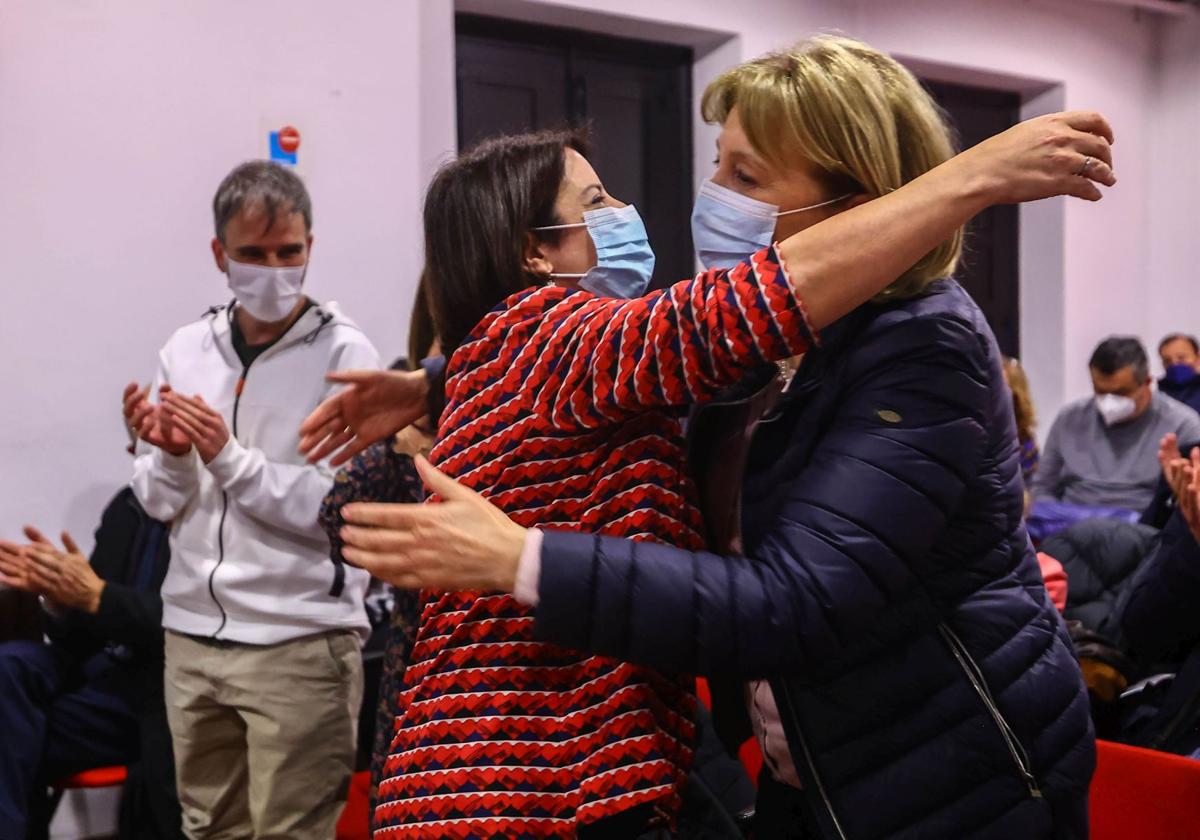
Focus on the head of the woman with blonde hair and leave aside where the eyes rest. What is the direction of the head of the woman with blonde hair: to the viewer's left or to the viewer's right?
to the viewer's left

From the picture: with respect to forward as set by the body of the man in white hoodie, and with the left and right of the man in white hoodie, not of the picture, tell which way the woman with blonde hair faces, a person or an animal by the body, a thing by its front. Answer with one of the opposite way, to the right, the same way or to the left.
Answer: to the right

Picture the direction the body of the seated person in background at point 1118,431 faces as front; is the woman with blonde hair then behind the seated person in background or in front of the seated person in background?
in front

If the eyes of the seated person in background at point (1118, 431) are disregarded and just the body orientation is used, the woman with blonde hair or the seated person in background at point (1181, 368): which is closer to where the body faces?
the woman with blonde hair

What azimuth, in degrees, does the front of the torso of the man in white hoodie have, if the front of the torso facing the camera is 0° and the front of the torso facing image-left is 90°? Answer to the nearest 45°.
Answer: approximately 45°

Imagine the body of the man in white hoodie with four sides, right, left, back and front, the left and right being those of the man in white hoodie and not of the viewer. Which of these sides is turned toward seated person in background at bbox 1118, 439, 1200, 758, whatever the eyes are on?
left

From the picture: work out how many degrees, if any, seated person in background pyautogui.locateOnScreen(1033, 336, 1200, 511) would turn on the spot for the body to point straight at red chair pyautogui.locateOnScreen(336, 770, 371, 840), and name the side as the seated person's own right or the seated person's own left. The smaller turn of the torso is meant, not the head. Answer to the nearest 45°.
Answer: approximately 45° to the seated person's own right

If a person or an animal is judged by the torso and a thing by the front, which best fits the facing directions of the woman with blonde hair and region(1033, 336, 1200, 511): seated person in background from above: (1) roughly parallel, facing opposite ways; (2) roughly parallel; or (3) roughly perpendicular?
roughly perpendicular

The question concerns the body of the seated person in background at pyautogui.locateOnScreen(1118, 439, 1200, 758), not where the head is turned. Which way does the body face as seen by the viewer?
to the viewer's left

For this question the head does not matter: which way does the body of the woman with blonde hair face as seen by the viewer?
to the viewer's left

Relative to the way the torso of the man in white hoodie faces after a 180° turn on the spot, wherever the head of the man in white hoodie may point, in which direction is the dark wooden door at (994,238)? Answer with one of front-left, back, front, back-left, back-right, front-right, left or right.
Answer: front

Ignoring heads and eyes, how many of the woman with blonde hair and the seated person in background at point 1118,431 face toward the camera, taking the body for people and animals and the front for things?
1
